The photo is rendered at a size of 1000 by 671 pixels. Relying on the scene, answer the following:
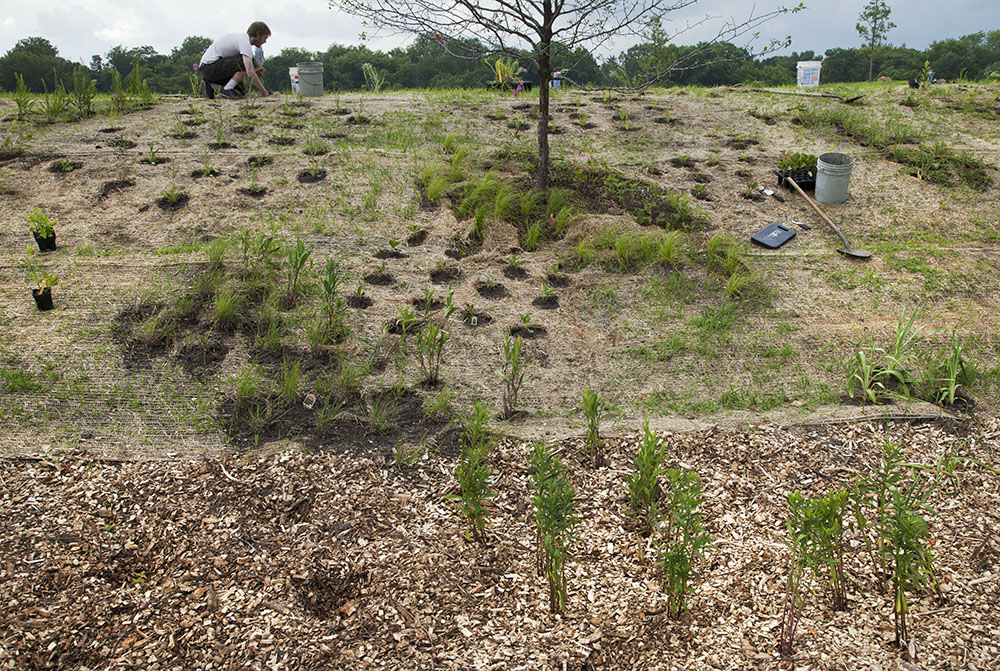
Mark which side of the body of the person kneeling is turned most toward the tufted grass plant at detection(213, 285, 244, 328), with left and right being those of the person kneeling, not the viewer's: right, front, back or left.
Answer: right

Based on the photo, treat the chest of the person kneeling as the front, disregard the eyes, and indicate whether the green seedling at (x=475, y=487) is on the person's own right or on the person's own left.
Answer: on the person's own right

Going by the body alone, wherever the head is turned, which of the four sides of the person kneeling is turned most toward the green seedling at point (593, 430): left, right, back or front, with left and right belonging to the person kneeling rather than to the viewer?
right

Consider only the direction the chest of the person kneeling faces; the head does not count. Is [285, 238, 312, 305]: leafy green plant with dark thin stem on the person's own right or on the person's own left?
on the person's own right

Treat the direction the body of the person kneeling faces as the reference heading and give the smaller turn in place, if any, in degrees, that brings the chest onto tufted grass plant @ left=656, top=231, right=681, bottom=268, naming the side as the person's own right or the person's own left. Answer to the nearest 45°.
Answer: approximately 45° to the person's own right

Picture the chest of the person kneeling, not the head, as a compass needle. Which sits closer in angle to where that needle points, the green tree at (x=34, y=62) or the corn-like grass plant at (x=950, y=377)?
the corn-like grass plant

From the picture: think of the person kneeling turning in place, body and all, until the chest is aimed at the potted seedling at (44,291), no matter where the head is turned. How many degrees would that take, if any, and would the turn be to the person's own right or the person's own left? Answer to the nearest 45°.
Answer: approximately 90° to the person's own right

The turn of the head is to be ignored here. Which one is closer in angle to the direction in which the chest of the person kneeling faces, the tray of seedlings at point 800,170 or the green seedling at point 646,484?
the tray of seedlings

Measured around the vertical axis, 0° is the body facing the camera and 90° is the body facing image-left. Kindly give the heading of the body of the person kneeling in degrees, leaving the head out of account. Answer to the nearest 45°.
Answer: approximately 270°

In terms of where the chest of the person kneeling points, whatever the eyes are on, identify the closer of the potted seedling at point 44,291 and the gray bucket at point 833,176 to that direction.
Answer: the gray bucket

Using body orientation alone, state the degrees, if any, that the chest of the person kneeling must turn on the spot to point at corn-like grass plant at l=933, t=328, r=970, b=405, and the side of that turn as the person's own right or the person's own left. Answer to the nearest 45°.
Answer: approximately 45° to the person's own right

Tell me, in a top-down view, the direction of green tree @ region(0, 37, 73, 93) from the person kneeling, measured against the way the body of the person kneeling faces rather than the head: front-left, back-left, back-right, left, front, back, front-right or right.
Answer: back-left
